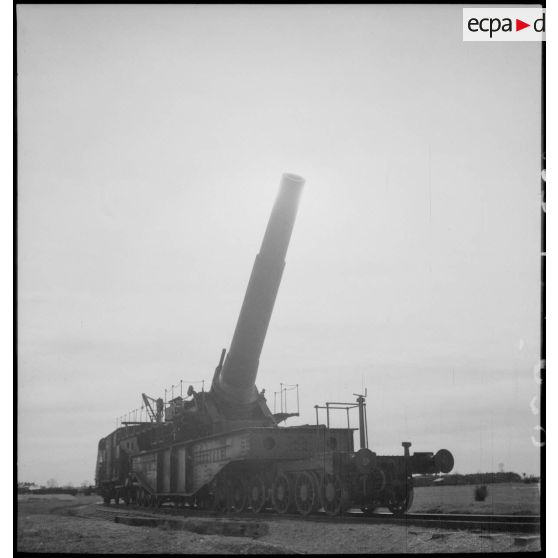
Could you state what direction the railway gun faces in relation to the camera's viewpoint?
facing the viewer and to the right of the viewer
